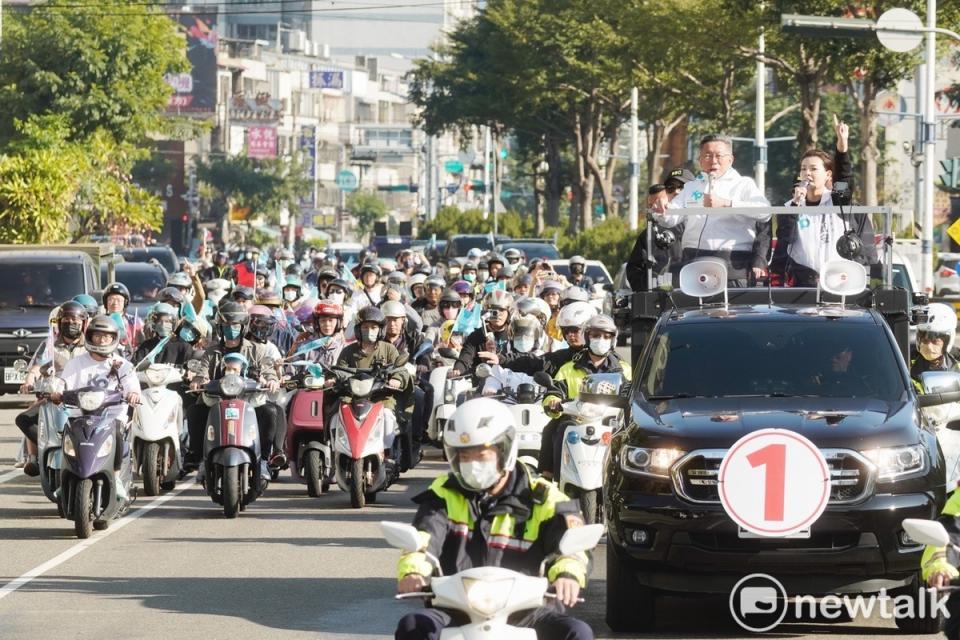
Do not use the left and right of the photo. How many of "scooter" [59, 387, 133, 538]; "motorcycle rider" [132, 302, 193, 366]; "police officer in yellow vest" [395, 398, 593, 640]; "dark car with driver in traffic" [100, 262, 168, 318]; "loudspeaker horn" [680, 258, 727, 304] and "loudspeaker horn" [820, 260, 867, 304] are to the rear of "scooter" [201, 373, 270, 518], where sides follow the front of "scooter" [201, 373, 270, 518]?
2

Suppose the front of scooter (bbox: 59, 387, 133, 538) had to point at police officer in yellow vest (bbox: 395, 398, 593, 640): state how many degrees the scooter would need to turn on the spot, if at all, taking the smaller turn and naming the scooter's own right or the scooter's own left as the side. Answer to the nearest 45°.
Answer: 0° — it already faces them

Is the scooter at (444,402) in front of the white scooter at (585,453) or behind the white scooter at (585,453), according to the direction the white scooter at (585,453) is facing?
behind

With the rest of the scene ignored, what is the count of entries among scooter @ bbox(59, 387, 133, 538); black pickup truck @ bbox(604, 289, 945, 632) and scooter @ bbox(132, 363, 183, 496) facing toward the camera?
3

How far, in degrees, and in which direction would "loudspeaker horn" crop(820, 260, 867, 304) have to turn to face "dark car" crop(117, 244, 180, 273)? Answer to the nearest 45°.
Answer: approximately 135° to its right

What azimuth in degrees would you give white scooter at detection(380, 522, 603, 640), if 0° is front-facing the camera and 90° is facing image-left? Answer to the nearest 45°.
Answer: approximately 0°

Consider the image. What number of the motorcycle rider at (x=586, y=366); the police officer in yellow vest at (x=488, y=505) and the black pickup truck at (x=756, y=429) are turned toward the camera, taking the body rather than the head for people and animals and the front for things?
3

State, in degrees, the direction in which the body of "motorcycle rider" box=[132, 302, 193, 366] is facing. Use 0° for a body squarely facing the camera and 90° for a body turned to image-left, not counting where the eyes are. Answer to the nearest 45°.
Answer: approximately 0°

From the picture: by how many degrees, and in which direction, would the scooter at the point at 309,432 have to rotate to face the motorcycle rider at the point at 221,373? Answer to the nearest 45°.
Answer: approximately 90° to its right
